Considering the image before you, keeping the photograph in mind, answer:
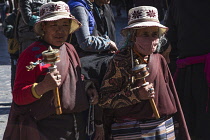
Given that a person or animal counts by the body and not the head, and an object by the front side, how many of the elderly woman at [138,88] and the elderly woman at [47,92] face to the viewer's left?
0

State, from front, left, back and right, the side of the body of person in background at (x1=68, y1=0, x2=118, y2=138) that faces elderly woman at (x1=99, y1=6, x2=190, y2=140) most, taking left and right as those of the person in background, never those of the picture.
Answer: front

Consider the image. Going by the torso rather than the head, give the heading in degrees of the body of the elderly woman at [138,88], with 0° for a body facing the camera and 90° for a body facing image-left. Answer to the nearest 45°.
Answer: approximately 315°

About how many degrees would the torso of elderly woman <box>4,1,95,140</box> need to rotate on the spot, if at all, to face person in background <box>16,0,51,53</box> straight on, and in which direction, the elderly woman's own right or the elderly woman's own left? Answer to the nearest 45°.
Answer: approximately 135° to the elderly woman's own left

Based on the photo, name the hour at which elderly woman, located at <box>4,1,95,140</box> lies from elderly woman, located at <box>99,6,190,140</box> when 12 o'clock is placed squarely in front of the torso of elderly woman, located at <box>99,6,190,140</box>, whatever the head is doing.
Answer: elderly woman, located at <box>4,1,95,140</box> is roughly at 4 o'clock from elderly woman, located at <box>99,6,190,140</box>.

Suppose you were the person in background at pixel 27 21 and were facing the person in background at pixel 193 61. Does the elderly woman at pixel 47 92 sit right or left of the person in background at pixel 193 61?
right
